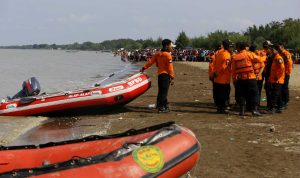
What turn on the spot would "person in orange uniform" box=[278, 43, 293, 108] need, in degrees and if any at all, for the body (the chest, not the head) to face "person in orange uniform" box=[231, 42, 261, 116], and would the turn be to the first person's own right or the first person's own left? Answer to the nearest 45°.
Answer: approximately 45° to the first person's own left

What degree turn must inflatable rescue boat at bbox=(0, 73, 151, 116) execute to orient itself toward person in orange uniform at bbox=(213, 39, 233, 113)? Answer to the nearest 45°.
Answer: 0° — it already faces them

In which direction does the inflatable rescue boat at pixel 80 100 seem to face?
to the viewer's right

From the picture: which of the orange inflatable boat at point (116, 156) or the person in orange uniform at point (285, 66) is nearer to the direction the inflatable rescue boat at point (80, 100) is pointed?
the person in orange uniform

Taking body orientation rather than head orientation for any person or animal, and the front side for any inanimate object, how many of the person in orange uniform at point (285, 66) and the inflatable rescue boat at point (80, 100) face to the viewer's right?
1

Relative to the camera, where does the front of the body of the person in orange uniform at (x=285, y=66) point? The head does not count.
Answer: to the viewer's left

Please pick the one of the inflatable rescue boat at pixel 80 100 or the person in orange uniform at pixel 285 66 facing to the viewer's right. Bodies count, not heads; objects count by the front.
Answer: the inflatable rescue boat
